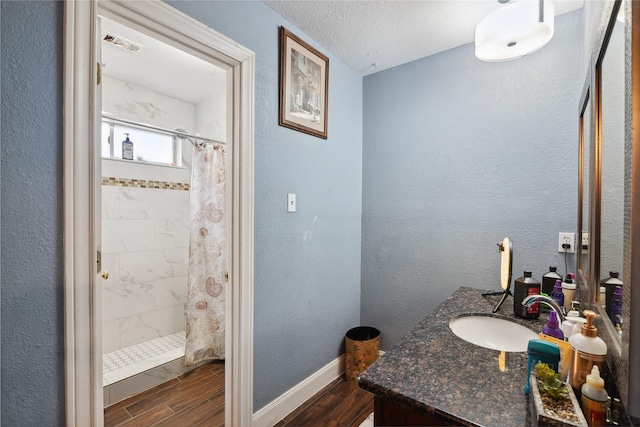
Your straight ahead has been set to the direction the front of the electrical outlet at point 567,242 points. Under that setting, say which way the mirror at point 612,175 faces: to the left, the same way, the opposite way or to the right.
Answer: to the right

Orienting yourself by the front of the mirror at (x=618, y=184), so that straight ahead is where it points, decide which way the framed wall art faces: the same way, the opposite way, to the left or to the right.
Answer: the opposite way

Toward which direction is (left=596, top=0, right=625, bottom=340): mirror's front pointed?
to the viewer's left

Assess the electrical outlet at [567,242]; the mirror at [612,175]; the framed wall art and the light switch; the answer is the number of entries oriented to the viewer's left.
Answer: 1

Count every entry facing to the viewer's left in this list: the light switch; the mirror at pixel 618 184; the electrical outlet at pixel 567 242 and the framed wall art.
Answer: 1

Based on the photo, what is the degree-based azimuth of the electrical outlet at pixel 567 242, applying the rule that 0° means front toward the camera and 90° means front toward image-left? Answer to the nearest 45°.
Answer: approximately 0°

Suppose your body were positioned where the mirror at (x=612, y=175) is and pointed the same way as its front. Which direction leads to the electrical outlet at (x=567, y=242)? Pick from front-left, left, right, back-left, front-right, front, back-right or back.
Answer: right

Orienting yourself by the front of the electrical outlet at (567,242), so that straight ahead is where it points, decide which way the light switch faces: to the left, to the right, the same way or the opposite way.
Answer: to the left

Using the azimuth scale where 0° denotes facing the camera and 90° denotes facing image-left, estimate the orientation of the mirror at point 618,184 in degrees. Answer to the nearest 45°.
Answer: approximately 90°

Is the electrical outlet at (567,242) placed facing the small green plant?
yes

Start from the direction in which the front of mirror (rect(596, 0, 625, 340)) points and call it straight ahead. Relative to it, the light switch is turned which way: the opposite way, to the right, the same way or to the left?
the opposite way

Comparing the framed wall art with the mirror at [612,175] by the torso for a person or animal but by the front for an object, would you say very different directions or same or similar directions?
very different directions
